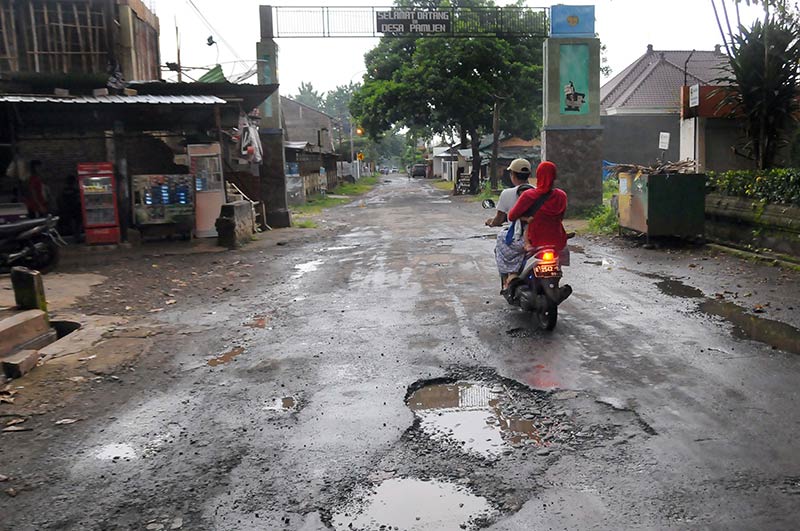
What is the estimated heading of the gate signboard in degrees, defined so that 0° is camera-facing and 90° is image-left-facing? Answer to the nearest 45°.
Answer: approximately 0°

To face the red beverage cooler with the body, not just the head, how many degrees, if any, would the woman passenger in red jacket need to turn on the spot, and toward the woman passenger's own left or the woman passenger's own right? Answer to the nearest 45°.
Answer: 0° — they already face it

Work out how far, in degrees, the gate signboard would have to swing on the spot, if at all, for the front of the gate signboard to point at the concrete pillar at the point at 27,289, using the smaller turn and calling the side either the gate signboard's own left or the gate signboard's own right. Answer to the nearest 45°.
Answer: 0° — it already faces it

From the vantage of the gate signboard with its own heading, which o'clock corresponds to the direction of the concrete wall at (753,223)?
The concrete wall is roughly at 11 o'clock from the gate signboard.

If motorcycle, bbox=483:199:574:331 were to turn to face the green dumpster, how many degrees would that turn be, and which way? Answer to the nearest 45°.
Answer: approximately 45° to its right

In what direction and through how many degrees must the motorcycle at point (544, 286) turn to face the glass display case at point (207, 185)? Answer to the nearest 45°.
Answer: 0° — it already faces it

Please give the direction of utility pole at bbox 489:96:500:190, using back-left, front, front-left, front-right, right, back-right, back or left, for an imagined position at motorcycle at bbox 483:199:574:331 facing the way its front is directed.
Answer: front-right

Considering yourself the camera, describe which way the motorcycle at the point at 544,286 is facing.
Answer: facing away from the viewer and to the left of the viewer

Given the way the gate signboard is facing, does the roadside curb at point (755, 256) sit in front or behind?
in front

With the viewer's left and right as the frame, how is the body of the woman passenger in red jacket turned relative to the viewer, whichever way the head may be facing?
facing away from the viewer and to the left of the viewer

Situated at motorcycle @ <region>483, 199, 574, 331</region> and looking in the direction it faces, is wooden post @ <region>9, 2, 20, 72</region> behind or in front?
in front

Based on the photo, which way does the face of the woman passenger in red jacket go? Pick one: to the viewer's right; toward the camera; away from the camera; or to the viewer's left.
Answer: away from the camera
